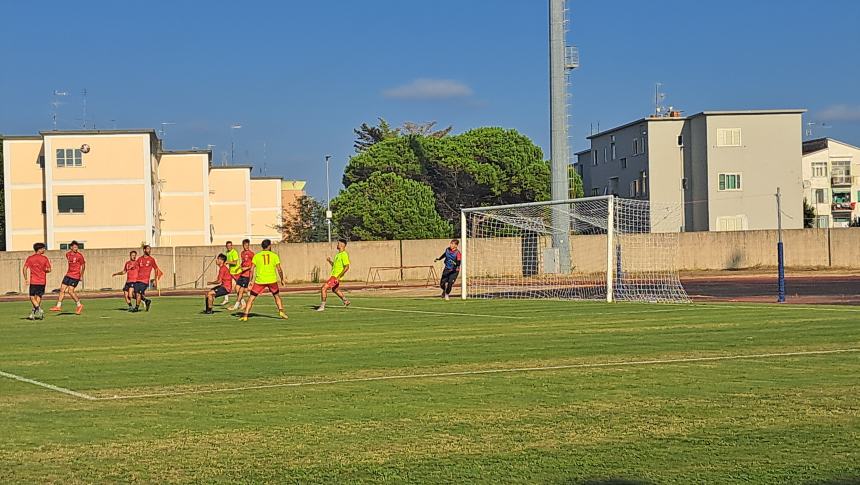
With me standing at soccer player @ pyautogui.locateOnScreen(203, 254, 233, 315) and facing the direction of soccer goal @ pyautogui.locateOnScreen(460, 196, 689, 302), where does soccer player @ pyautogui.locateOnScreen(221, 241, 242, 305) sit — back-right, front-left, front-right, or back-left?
front-left

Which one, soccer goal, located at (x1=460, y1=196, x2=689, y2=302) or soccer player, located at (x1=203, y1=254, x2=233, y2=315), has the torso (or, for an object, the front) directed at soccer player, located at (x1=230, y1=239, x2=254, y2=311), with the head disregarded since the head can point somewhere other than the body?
the soccer goal

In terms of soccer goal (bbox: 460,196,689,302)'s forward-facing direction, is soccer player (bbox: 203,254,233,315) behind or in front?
in front

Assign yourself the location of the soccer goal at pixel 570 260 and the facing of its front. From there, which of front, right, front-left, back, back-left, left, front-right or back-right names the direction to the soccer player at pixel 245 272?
front

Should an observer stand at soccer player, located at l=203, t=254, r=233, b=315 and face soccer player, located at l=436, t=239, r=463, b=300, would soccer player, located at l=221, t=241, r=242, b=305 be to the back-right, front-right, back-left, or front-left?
front-left
